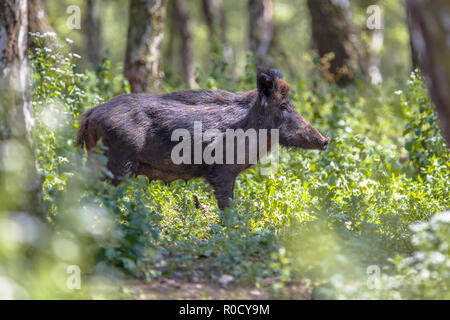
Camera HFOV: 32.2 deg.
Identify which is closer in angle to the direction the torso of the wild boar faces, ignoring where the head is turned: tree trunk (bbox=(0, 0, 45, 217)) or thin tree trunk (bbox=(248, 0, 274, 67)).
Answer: the thin tree trunk

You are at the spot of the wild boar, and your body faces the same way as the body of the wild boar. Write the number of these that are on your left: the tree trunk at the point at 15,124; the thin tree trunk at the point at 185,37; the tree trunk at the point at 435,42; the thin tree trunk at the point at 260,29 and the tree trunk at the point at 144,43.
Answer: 3

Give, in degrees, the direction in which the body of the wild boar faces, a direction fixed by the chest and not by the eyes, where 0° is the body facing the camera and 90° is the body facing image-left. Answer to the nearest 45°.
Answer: approximately 270°

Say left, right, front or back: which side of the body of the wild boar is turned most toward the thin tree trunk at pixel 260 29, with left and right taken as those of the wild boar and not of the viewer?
left

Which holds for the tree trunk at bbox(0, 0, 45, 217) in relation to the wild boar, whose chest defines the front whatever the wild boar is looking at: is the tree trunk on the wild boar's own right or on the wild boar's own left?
on the wild boar's own right

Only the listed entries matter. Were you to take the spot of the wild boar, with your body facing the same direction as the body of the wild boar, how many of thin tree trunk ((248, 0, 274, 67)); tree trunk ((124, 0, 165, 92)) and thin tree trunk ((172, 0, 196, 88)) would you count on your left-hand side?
3

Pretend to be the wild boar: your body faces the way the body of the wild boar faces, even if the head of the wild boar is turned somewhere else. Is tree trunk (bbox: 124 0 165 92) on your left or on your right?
on your left

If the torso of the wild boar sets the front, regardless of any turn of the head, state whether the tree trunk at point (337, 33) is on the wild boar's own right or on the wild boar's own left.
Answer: on the wild boar's own left

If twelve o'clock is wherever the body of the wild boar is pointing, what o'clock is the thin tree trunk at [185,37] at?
The thin tree trunk is roughly at 9 o'clock from the wild boar.
